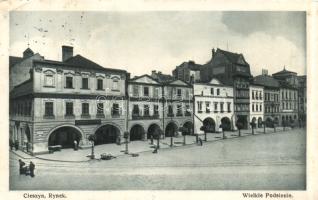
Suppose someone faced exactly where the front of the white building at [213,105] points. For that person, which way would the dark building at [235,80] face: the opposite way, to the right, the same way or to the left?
the same way

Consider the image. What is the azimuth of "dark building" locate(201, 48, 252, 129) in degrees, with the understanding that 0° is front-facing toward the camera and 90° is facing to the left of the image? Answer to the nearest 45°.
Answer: approximately 315°

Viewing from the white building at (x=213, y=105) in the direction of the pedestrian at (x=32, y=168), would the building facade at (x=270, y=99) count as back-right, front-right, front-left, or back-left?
back-left

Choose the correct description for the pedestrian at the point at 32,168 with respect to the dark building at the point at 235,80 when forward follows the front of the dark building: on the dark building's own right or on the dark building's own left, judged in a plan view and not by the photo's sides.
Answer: on the dark building's own right

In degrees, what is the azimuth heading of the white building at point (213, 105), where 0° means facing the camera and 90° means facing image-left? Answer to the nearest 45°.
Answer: approximately 315°
